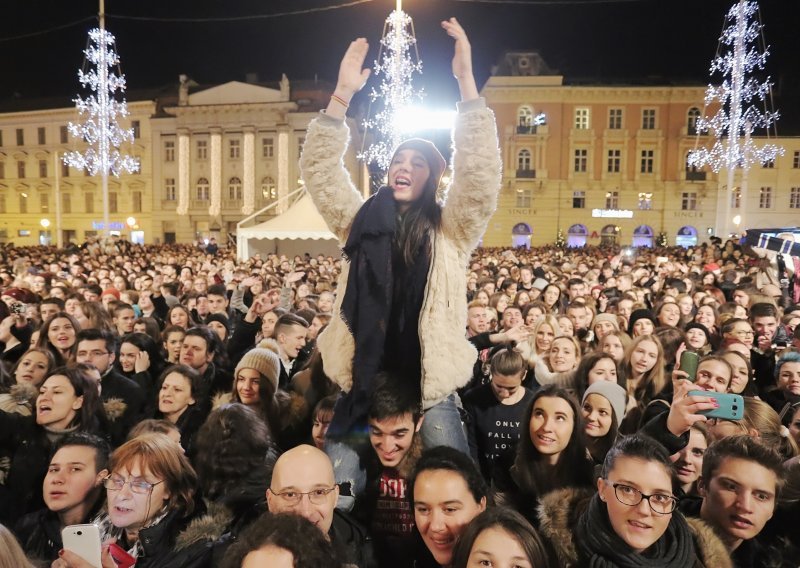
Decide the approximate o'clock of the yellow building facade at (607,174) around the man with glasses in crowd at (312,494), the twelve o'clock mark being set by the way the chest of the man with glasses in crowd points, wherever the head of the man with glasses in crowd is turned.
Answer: The yellow building facade is roughly at 7 o'clock from the man with glasses in crowd.

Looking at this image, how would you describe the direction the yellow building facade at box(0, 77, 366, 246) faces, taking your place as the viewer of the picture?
facing the viewer

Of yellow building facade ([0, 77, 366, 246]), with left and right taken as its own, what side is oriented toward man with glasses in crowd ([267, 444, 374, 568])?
front

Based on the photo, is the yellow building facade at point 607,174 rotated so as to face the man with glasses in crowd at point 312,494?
yes

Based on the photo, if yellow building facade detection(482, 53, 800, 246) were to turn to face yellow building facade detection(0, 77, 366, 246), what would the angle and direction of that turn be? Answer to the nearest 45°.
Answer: approximately 90° to its right

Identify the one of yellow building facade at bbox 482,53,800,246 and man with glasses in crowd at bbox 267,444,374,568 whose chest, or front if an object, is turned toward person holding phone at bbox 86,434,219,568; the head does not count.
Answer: the yellow building facade

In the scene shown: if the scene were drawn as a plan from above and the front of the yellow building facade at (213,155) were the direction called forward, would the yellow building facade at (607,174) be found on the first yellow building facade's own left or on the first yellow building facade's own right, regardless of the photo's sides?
on the first yellow building facade's own left

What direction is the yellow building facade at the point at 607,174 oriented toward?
toward the camera

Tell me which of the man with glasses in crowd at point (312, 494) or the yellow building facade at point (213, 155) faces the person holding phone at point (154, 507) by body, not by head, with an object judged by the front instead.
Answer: the yellow building facade

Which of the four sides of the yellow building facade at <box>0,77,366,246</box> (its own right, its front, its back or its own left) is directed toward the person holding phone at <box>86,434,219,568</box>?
front

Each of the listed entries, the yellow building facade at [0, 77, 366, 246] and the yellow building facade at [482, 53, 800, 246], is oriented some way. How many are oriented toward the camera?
2

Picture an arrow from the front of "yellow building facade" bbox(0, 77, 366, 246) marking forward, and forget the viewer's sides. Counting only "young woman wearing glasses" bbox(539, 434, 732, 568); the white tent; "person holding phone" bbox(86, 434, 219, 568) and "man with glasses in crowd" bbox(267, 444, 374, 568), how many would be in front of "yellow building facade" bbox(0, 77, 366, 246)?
4

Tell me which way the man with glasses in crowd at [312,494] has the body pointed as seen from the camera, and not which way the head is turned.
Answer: toward the camera

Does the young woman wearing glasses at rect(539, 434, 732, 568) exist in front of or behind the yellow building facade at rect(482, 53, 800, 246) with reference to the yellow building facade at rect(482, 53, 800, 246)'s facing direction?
in front
